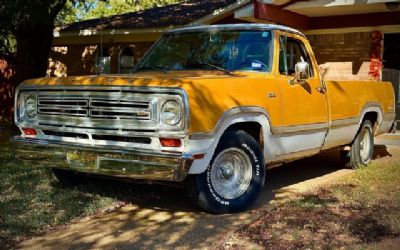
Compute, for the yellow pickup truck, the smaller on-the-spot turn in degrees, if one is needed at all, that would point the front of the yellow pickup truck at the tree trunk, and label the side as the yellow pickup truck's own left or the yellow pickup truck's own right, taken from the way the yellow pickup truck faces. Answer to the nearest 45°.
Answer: approximately 90° to the yellow pickup truck's own right

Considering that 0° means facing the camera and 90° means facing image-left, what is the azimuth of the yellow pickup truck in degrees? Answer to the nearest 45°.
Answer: approximately 45°
